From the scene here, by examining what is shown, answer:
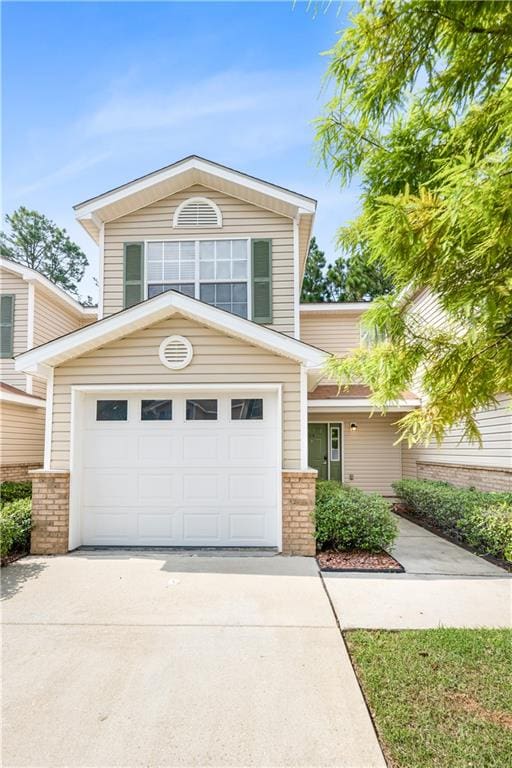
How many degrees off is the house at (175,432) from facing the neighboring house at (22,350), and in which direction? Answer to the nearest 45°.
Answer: approximately 135° to its right

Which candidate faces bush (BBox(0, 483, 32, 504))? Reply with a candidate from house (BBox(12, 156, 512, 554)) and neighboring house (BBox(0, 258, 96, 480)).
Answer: the neighboring house

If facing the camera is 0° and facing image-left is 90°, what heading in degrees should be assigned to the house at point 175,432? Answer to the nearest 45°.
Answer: approximately 0°

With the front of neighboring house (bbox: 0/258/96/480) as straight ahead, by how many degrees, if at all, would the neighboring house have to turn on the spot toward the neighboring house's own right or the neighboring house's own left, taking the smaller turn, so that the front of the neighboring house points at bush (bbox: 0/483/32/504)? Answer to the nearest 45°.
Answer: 0° — it already faces it

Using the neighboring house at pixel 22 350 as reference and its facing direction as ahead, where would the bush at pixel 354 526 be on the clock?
The bush is roughly at 11 o'clock from the neighboring house.

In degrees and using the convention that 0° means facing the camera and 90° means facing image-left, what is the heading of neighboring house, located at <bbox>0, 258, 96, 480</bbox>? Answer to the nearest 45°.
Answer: approximately 0°

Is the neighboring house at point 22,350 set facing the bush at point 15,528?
yes

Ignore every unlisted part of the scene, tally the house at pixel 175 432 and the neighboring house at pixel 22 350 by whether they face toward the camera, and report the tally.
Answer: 2

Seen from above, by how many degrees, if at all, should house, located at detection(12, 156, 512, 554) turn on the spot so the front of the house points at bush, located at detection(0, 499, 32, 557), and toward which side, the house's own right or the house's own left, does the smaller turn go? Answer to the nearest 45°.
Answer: approximately 90° to the house's own right
